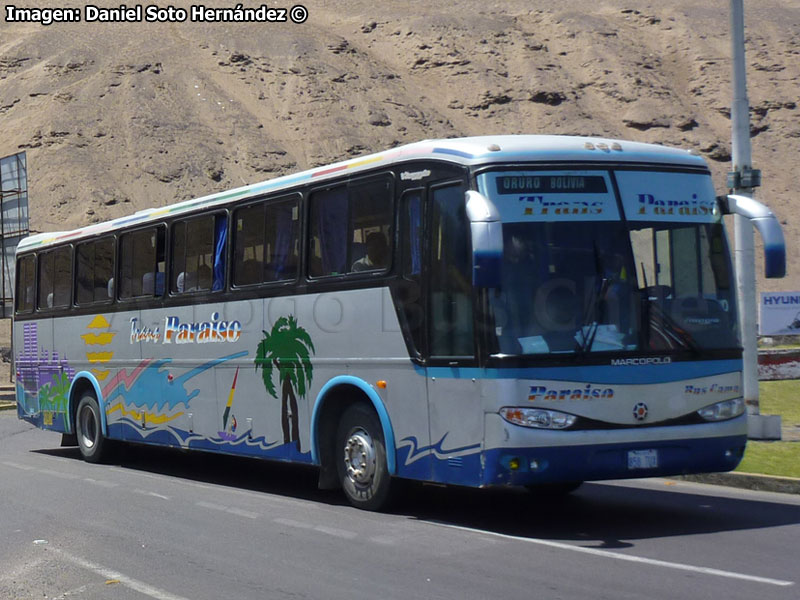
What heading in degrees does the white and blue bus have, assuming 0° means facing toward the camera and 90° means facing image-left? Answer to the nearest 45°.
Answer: approximately 315°

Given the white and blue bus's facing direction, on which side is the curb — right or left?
on its left

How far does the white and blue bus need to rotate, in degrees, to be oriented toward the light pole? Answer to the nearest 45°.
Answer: approximately 90° to its left
